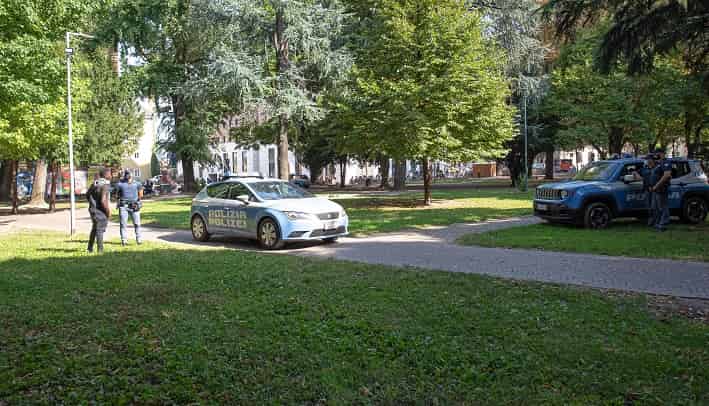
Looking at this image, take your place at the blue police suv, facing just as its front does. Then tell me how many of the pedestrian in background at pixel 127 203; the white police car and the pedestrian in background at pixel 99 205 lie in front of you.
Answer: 3

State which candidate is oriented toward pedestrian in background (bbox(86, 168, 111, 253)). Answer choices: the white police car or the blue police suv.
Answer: the blue police suv

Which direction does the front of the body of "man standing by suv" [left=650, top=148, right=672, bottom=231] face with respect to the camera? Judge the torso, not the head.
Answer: to the viewer's left

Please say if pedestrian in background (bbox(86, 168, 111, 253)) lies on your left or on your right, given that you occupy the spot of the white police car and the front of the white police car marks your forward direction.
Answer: on your right

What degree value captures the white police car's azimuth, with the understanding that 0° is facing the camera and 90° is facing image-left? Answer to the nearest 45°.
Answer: approximately 315°

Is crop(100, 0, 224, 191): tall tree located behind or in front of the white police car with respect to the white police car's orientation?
behind

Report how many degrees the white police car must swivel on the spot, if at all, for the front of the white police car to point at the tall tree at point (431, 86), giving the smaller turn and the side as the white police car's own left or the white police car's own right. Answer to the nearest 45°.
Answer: approximately 90° to the white police car's own left

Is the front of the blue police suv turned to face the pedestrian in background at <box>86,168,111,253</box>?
yes

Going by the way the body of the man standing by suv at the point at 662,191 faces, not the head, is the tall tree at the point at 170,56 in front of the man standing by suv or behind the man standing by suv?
in front

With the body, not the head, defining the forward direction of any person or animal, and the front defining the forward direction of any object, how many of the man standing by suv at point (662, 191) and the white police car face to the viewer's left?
1

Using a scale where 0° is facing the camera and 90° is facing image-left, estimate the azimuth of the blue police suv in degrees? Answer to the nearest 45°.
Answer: approximately 45°

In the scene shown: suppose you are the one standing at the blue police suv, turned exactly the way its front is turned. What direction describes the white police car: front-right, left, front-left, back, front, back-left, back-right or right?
front
